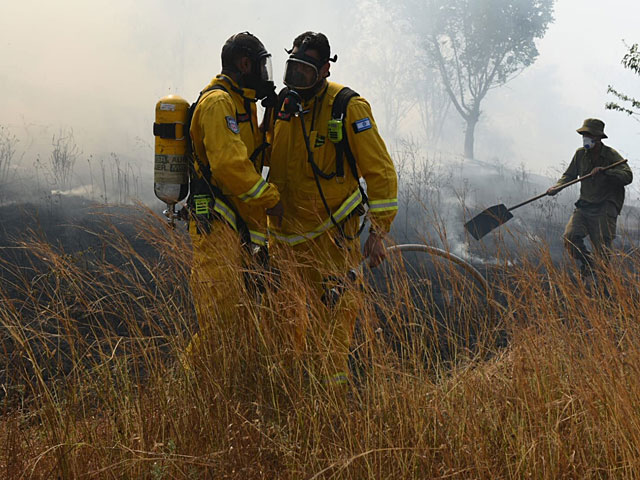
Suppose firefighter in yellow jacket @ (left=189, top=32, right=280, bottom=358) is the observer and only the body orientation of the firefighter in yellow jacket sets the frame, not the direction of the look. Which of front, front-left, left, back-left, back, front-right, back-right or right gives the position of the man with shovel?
front-left

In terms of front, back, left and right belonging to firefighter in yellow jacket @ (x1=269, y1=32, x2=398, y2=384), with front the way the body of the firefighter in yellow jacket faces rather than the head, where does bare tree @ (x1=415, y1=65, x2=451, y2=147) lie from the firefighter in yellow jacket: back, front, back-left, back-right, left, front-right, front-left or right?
back-right

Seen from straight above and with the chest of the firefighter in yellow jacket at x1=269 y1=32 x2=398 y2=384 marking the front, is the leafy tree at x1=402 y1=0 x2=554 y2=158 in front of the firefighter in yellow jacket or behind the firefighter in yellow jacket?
behind

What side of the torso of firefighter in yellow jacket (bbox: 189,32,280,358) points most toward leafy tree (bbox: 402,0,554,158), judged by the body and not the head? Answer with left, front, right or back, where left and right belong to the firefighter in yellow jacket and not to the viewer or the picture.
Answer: left

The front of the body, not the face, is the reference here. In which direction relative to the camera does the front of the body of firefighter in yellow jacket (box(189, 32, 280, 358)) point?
to the viewer's right

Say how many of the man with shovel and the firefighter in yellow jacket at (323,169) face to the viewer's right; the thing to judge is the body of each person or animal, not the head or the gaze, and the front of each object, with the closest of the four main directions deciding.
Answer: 0

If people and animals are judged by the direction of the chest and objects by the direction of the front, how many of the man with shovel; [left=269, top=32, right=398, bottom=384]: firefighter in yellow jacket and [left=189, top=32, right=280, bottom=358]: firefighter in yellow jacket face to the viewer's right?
1

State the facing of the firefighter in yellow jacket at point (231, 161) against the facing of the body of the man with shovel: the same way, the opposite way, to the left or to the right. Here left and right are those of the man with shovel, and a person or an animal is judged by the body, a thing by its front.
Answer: the opposite way

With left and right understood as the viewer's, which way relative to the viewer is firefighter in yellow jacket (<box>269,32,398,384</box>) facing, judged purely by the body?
facing the viewer and to the left of the viewer

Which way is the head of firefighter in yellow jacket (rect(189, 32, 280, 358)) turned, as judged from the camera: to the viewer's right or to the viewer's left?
to the viewer's right

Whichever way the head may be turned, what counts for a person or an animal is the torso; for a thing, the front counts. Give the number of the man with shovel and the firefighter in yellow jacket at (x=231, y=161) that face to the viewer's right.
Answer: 1

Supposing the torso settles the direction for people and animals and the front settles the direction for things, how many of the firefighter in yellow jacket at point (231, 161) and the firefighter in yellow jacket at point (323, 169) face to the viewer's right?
1
